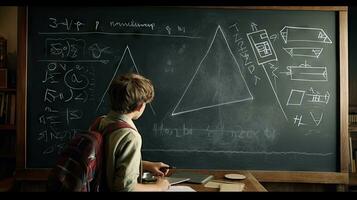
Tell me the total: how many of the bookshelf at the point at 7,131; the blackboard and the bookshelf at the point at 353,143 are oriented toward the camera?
3

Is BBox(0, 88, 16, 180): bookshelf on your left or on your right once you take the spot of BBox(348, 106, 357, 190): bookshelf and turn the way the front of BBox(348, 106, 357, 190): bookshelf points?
on your right

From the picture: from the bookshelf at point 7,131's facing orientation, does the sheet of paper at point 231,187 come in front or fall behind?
in front

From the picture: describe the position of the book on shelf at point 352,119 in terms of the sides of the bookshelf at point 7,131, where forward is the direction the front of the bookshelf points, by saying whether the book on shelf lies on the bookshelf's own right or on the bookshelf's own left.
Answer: on the bookshelf's own left

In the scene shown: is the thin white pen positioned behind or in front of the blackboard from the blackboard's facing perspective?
in front

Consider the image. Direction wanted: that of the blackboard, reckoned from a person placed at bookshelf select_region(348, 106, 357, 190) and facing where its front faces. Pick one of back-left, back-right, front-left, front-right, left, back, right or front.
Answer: front-right

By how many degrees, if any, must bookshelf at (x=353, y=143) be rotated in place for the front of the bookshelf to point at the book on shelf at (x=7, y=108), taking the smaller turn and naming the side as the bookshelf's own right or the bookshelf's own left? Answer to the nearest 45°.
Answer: approximately 45° to the bookshelf's own right
